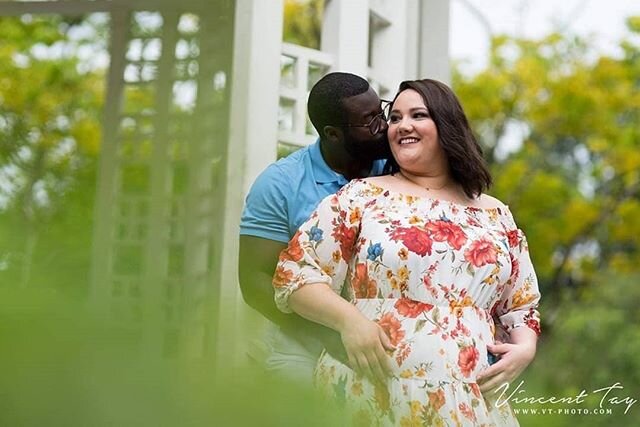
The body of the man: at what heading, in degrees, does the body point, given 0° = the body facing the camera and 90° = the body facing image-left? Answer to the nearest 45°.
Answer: approximately 315°

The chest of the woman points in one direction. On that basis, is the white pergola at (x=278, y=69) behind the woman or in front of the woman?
behind

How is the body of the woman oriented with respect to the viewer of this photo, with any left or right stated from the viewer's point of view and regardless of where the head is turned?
facing the viewer

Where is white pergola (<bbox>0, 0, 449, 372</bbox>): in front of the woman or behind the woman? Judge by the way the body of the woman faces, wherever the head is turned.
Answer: behind

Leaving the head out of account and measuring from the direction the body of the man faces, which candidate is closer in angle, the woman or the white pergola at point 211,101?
the woman

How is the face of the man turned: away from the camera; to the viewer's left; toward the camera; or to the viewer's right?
to the viewer's right

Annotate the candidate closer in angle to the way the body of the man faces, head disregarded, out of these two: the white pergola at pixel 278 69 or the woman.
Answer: the woman
